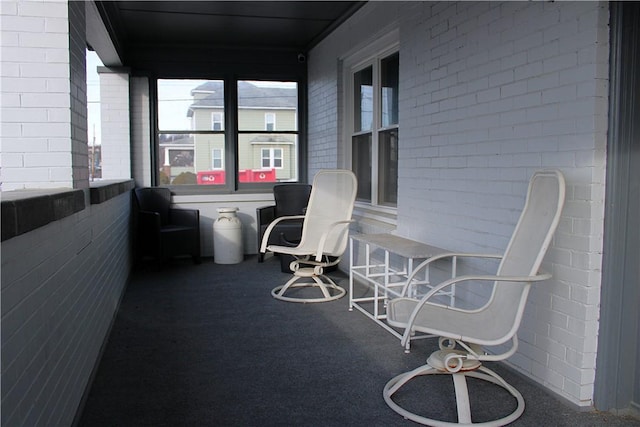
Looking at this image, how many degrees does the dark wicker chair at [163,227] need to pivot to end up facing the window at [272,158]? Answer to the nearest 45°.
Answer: approximately 90° to its left

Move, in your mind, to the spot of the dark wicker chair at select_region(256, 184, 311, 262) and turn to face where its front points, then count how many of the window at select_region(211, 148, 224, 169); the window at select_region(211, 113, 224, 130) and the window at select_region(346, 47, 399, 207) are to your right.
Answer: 2

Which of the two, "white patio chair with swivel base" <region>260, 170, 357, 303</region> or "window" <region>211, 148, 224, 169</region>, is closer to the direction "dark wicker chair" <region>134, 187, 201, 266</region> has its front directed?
the white patio chair with swivel base

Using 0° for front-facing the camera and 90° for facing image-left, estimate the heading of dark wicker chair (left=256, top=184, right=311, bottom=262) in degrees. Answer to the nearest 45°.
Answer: approximately 45°

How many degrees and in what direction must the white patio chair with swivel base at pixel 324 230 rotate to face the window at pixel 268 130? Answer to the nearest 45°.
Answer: approximately 135° to its right

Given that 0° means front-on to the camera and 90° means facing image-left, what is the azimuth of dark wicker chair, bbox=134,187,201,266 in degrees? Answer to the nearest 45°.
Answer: approximately 315°

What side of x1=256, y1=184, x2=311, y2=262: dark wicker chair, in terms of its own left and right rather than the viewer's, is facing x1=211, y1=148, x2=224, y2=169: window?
right

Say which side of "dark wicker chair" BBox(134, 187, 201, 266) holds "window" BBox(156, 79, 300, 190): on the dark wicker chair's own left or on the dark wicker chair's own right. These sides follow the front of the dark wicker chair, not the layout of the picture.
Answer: on the dark wicker chair's own left

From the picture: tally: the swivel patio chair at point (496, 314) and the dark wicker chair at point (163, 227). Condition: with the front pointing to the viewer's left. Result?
1

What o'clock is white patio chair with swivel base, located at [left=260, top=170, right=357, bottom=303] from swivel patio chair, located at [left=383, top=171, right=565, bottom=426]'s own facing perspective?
The white patio chair with swivel base is roughly at 2 o'clock from the swivel patio chair.

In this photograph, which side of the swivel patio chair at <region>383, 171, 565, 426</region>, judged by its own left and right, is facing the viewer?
left

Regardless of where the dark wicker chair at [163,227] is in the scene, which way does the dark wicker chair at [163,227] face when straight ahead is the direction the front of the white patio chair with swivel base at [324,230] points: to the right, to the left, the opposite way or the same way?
to the left

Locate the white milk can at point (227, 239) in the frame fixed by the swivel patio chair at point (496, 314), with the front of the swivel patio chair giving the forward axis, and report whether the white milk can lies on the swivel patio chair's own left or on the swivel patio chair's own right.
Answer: on the swivel patio chair's own right
